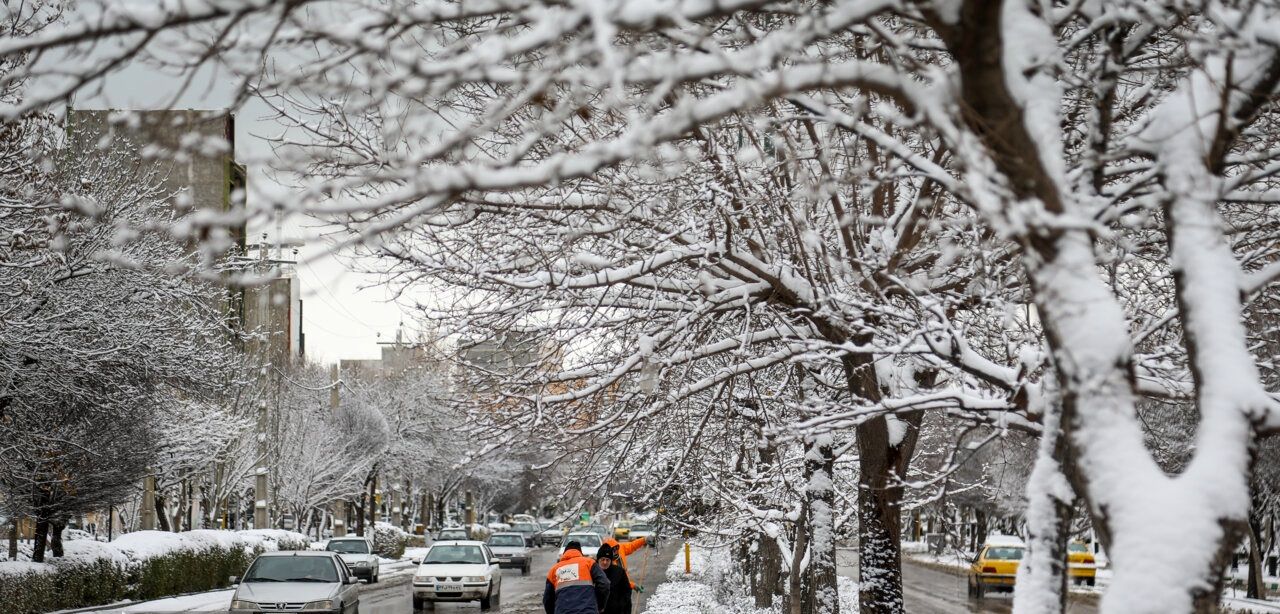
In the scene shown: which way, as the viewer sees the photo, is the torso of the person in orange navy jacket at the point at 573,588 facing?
away from the camera

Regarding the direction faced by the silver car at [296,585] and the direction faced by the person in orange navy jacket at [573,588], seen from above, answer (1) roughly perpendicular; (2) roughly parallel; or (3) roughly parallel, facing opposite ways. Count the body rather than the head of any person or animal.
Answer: roughly parallel, facing opposite ways

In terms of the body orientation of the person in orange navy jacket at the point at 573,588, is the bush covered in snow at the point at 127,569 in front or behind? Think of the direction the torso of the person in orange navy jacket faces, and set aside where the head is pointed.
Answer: in front

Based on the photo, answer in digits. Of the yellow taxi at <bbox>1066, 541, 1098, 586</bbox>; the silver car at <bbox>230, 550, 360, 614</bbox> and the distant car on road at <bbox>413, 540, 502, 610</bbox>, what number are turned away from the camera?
1

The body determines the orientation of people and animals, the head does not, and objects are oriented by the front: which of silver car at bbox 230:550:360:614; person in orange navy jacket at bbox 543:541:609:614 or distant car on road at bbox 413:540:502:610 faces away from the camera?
the person in orange navy jacket

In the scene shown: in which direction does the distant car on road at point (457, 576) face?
toward the camera

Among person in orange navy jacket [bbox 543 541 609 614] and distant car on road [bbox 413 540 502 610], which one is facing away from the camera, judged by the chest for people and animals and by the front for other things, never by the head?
the person in orange navy jacket

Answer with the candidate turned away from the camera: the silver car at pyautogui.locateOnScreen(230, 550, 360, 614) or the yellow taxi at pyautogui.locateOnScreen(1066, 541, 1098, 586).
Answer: the yellow taxi

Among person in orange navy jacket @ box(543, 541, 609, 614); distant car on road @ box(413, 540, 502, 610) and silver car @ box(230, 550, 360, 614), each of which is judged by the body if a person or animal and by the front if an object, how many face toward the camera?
2

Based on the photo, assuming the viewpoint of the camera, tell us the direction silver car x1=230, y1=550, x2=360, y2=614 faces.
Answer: facing the viewer

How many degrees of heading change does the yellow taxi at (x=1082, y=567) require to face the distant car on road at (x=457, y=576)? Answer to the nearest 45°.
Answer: approximately 135° to its left

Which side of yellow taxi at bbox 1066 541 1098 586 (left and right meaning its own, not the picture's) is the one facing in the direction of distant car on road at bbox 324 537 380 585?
left

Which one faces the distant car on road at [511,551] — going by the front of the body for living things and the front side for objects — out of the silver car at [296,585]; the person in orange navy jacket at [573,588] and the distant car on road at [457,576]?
the person in orange navy jacket

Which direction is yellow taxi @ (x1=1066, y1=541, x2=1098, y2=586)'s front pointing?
away from the camera
